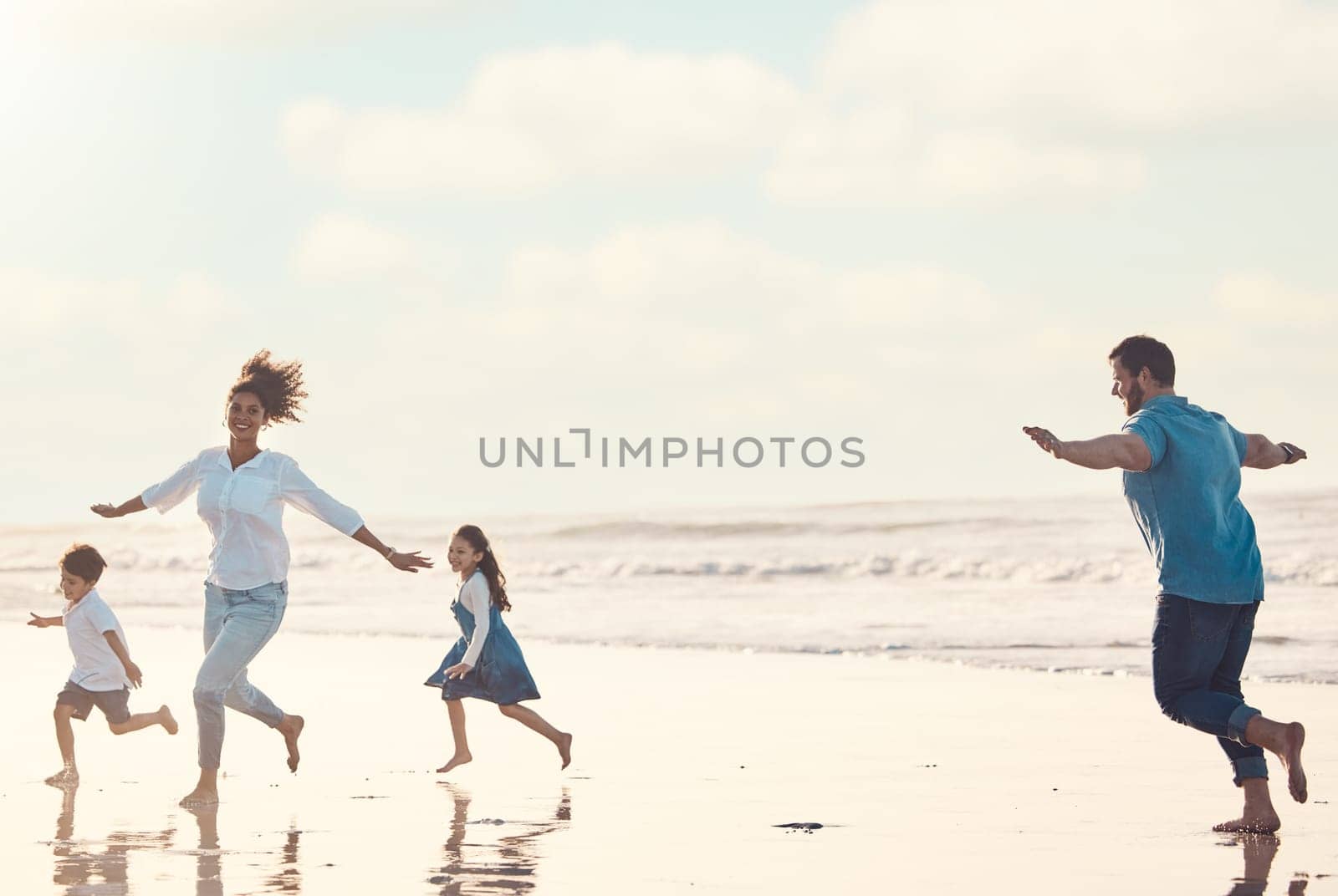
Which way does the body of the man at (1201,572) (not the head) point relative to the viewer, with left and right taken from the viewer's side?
facing away from the viewer and to the left of the viewer
